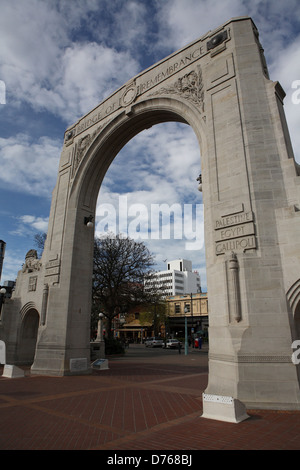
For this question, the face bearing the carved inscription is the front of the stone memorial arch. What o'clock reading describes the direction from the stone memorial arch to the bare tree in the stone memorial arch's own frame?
The bare tree is roughly at 4 o'clock from the stone memorial arch.

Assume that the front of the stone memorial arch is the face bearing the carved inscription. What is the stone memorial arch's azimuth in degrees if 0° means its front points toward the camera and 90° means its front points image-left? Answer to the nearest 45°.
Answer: approximately 45°
